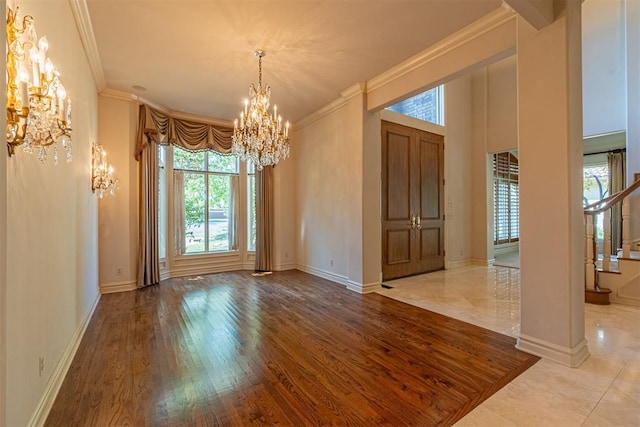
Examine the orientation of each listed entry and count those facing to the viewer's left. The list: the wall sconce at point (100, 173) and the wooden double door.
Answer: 0

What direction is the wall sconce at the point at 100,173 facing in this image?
to the viewer's right

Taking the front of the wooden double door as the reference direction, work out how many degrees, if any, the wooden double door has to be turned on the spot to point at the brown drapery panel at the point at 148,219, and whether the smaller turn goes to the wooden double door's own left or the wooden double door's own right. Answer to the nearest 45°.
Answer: approximately 90° to the wooden double door's own right

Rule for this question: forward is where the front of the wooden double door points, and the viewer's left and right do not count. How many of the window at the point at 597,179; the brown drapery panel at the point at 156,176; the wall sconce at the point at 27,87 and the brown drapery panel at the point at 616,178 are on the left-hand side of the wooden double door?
2

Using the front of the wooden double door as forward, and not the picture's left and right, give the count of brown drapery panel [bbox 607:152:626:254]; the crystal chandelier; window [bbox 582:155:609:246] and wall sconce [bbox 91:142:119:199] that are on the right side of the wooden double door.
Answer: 2

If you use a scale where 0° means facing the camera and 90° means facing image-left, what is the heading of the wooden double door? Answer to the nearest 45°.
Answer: approximately 315°

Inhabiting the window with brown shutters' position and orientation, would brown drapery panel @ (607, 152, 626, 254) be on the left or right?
on its left

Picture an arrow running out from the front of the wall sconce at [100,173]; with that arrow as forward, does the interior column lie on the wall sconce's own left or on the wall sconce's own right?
on the wall sconce's own right

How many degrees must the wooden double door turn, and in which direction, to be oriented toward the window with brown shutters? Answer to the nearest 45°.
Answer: approximately 90° to its left

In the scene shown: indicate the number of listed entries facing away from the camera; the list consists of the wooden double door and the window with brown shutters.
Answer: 0

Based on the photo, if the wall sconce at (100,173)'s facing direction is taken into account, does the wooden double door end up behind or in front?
in front

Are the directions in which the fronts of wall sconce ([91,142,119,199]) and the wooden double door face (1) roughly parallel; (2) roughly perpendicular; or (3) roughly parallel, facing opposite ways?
roughly perpendicular
